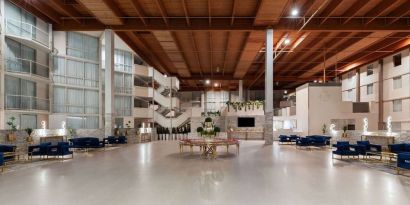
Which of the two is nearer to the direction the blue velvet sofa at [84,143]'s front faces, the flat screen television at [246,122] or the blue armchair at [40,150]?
the blue armchair

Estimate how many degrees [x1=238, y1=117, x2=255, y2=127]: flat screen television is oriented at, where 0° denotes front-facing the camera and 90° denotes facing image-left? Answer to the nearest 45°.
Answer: approximately 0°

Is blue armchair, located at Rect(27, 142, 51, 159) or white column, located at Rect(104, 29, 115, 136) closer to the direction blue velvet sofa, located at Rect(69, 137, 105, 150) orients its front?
the blue armchair

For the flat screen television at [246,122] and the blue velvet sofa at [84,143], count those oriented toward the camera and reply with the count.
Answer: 2

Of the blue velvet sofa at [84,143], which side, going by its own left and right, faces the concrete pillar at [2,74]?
right

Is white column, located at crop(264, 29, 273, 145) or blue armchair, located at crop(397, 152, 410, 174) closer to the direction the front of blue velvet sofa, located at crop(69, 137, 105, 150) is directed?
the blue armchair

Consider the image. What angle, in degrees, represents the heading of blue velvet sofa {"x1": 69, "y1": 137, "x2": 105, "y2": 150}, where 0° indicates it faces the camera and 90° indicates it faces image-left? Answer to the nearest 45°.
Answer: approximately 0°

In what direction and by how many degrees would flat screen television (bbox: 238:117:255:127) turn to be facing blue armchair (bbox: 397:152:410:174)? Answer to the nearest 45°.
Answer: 0° — it already faces it
